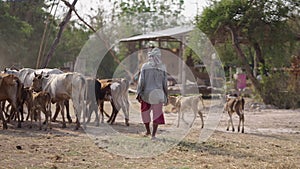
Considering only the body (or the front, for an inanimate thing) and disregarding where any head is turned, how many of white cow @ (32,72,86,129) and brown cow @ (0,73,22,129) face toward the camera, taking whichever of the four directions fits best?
0

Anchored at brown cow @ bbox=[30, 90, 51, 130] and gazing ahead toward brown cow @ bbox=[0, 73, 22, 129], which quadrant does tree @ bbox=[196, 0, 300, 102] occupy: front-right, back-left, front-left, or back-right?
back-right

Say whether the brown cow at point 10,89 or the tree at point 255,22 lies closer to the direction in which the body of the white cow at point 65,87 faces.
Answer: the brown cow

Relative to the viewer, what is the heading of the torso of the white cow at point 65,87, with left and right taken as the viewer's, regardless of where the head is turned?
facing away from the viewer and to the left of the viewer

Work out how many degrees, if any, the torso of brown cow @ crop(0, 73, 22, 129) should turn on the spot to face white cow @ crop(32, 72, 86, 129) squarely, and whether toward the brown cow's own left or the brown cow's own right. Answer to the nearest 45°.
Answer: approximately 180°

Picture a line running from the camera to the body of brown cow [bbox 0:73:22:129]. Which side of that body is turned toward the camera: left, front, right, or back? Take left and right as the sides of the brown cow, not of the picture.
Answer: left

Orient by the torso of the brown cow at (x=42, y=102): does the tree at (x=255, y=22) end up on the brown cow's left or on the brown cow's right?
on the brown cow's right

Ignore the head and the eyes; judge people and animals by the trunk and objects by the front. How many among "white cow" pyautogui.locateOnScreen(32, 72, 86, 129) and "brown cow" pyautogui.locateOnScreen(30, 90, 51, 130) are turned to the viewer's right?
0

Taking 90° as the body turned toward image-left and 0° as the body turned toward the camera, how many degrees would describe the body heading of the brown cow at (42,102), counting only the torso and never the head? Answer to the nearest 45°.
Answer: approximately 135°

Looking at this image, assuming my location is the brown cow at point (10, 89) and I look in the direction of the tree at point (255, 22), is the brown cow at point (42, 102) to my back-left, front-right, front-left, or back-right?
front-right

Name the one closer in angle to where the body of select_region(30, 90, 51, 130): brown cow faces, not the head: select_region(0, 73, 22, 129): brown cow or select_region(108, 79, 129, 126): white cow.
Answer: the brown cow

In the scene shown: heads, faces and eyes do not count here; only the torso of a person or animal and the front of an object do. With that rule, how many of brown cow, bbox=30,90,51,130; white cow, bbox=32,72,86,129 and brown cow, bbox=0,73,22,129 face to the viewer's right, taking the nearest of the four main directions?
0
